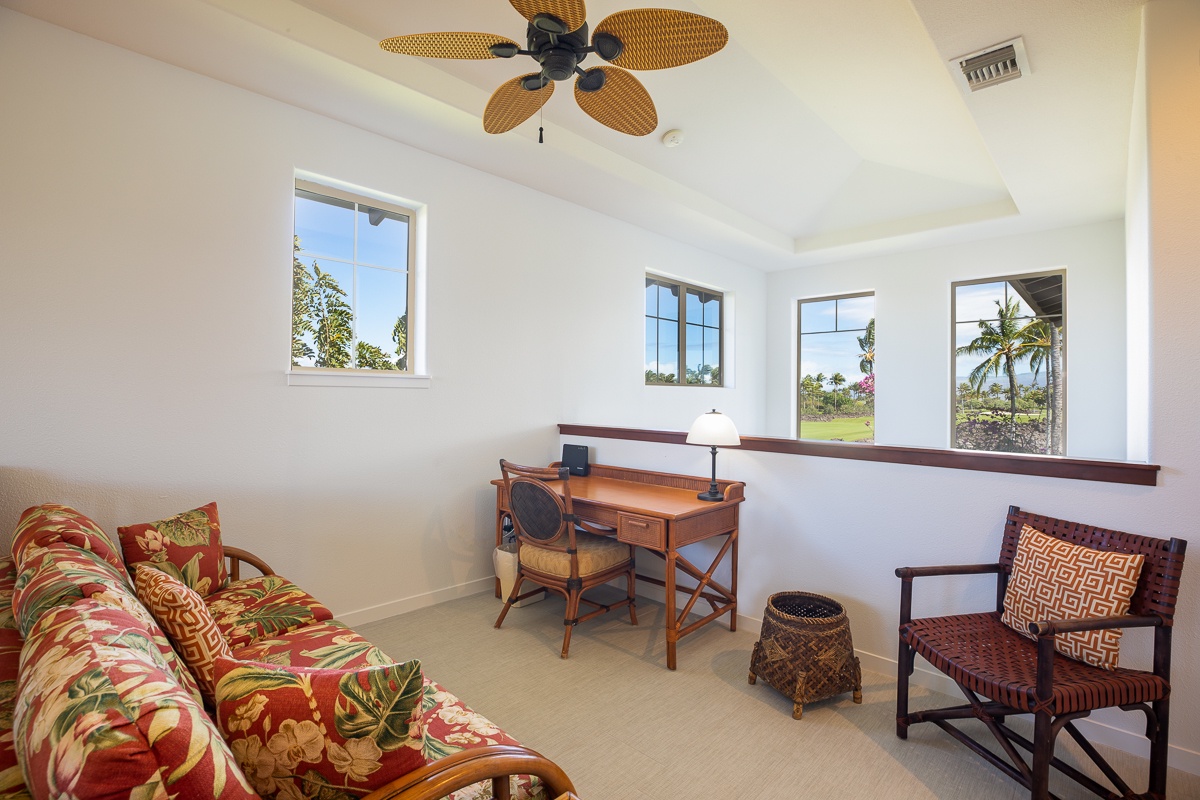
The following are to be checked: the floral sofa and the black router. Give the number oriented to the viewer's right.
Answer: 1

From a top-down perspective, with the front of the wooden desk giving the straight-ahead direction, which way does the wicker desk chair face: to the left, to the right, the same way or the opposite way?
the opposite way

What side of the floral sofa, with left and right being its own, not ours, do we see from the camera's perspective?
right

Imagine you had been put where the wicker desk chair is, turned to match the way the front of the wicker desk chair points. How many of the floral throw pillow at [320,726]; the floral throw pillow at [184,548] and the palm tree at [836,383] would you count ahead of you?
1

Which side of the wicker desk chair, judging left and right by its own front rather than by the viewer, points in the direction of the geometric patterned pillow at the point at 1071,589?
right

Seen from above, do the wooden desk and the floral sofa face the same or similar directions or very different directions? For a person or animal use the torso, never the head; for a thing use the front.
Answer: very different directions

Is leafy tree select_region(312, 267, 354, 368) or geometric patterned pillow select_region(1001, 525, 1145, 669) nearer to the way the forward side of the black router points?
the geometric patterned pillow

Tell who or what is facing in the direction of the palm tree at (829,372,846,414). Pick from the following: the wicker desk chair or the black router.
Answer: the wicker desk chair

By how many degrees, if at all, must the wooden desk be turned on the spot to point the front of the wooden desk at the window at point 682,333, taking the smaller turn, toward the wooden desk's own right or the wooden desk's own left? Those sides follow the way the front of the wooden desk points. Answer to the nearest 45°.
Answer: approximately 135° to the wooden desk's own right

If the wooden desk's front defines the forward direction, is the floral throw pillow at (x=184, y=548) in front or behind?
in front
